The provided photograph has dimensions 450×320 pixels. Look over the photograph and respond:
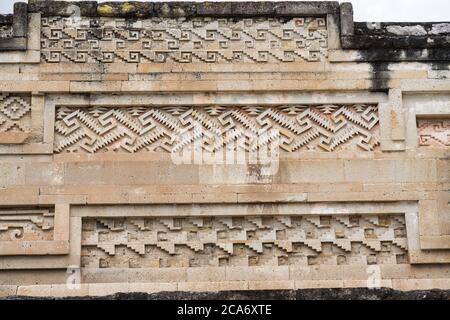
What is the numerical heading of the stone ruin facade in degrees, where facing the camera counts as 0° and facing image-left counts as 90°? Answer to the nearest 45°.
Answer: approximately 0°
